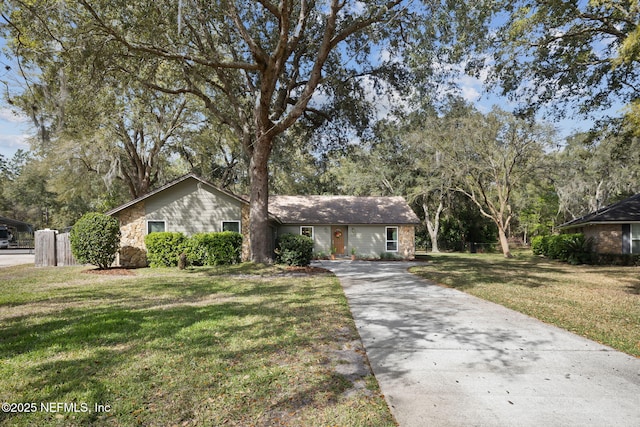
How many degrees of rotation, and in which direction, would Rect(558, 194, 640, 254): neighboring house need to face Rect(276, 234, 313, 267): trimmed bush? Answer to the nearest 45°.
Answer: approximately 45° to its right

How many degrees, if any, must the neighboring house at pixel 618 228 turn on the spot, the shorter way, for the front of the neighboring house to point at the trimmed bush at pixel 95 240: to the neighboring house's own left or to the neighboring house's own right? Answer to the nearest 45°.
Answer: approximately 45° to the neighboring house's own right

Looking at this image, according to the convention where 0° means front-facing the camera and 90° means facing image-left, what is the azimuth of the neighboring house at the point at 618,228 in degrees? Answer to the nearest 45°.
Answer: approximately 0°

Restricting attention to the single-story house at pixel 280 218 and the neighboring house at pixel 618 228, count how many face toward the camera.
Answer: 2

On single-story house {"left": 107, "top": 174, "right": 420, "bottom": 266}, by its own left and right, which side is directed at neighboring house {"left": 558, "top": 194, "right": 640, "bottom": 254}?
left

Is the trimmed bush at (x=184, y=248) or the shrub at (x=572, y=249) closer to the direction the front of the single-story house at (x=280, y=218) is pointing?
the trimmed bush
